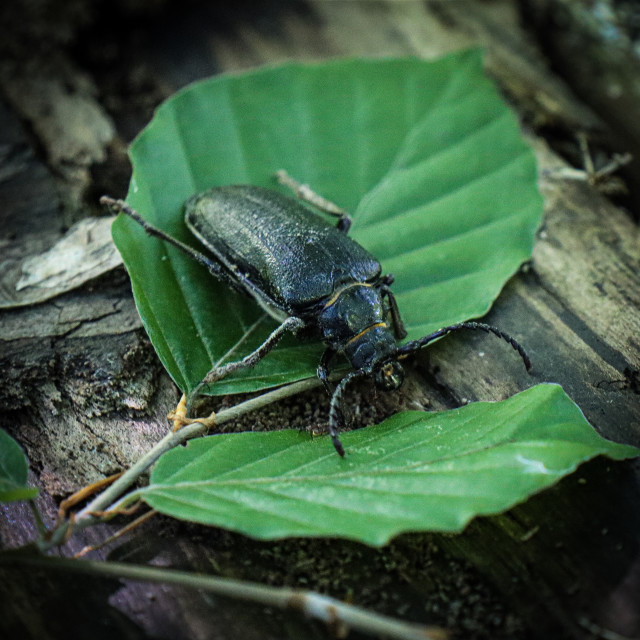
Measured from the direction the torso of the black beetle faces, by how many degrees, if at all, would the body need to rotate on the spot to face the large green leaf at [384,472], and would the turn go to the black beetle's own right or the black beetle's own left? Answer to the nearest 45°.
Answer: approximately 45° to the black beetle's own right

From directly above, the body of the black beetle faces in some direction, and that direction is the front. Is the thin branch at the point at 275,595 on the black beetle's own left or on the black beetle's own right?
on the black beetle's own right

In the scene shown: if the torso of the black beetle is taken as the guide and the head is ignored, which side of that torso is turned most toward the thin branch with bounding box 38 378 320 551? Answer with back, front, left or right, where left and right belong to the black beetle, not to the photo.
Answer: right

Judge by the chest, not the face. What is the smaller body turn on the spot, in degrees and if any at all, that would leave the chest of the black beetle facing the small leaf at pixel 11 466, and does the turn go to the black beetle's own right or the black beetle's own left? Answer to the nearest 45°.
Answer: approximately 90° to the black beetle's own right

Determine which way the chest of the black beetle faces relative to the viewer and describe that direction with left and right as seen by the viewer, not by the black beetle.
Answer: facing the viewer and to the right of the viewer
